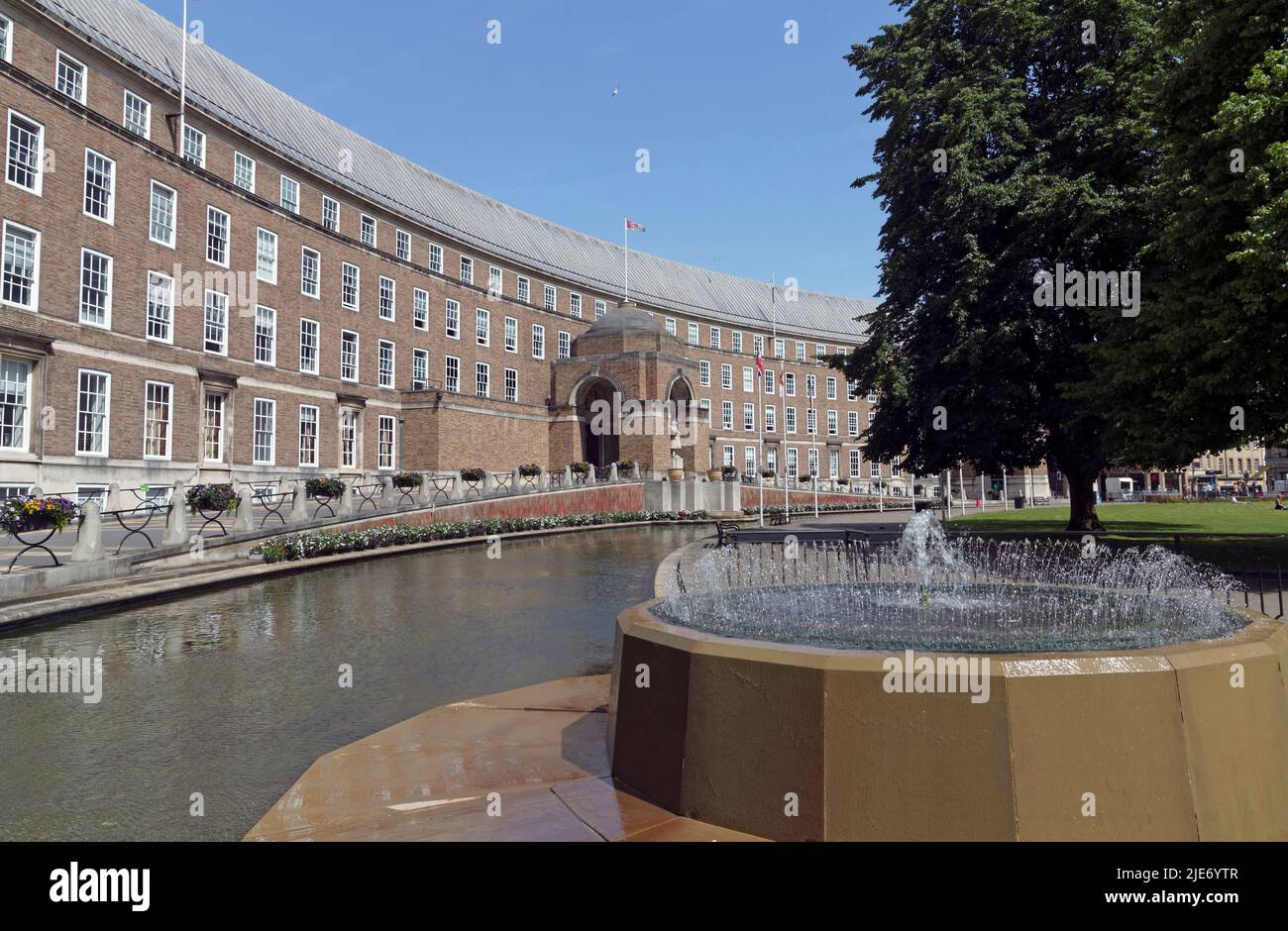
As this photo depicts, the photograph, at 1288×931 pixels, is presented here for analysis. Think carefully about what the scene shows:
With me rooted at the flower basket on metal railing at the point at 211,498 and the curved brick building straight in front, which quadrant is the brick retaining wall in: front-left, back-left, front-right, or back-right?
front-right

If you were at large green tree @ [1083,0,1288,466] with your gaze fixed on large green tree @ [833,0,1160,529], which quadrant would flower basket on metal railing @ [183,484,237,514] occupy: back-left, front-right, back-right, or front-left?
front-left

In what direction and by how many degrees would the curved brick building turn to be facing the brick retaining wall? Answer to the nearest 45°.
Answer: approximately 45° to its left

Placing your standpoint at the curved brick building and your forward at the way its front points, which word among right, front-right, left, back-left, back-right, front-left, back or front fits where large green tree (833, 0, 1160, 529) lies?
front

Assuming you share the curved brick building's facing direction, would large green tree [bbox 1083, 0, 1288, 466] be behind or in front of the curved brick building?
in front

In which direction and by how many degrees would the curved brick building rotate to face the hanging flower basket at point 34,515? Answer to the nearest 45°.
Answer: approximately 45° to its right

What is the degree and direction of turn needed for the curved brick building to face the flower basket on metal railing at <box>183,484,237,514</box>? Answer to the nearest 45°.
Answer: approximately 45° to its right

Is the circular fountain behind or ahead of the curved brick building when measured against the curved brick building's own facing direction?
ahead

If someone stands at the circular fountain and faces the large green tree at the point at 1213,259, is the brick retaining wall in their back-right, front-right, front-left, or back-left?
front-left

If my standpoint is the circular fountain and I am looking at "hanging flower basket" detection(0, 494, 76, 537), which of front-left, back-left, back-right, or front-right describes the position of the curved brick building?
front-right

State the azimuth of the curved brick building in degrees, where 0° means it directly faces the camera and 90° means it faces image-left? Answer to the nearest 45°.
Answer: approximately 315°
